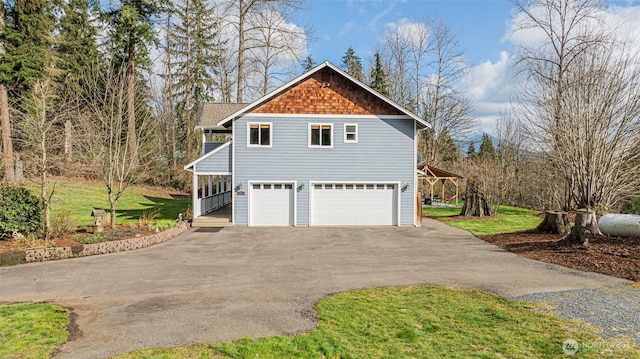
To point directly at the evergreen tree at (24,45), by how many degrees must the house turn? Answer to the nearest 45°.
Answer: approximately 90° to its right

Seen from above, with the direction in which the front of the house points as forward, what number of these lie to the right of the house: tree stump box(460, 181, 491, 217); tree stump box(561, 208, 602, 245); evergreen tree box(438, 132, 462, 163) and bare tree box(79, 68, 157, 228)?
1

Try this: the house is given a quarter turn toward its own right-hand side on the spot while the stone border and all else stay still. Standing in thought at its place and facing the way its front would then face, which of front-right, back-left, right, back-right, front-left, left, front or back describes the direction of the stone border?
front-left

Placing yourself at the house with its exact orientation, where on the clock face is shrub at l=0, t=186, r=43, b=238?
The shrub is roughly at 2 o'clock from the house.

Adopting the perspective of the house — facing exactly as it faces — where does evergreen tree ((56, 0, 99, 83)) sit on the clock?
The evergreen tree is roughly at 4 o'clock from the house.

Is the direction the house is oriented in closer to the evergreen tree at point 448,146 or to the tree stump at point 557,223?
the tree stump

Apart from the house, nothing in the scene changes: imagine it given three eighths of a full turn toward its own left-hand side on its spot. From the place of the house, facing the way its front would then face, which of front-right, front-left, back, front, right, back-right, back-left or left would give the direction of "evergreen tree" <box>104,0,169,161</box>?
left

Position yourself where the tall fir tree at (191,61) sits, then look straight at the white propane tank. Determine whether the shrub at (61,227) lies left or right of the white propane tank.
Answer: right

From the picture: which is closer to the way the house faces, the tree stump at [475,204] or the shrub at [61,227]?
the shrub

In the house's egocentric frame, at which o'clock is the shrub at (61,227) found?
The shrub is roughly at 2 o'clock from the house.

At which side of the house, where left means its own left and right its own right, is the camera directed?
front

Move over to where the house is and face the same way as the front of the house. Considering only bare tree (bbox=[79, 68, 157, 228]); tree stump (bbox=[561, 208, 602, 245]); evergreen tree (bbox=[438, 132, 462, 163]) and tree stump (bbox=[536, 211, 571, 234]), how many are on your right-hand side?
1

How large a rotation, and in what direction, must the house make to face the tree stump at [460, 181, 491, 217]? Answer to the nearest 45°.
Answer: approximately 90° to its left

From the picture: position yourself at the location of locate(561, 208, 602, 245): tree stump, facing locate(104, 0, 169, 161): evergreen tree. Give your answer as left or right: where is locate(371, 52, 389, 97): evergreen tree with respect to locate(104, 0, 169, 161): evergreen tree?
right

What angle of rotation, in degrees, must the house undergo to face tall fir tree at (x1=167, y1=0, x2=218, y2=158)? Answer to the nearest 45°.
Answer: approximately 135° to its right

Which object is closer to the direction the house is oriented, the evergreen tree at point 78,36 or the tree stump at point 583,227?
the tree stump
